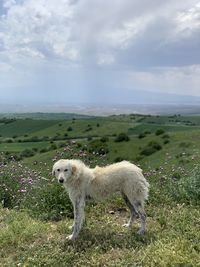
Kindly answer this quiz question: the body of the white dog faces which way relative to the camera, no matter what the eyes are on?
to the viewer's left

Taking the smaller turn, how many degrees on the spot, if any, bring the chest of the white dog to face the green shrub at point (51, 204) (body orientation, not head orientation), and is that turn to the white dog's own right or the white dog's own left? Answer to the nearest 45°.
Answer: approximately 45° to the white dog's own right

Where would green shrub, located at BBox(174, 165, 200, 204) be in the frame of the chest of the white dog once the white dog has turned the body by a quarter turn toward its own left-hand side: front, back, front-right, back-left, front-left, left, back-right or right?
back-left
